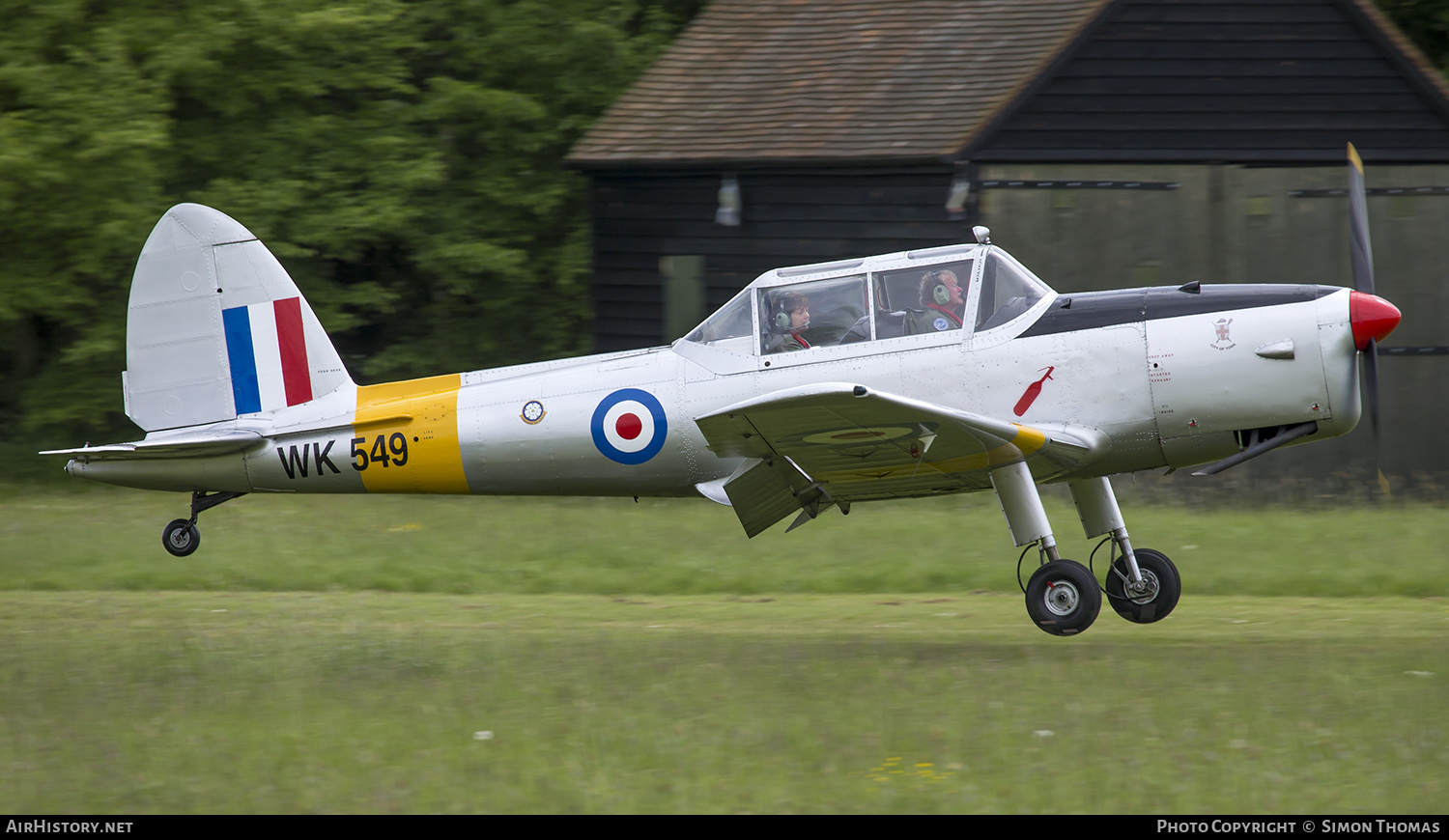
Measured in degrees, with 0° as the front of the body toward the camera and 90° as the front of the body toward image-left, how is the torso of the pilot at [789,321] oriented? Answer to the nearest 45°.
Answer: approximately 270°

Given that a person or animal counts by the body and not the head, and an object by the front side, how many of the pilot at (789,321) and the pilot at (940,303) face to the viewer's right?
2

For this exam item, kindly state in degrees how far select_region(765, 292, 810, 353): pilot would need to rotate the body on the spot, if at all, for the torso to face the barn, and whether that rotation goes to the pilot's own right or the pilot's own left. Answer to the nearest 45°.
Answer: approximately 45° to the pilot's own left

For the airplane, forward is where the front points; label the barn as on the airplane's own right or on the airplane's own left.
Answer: on the airplane's own left

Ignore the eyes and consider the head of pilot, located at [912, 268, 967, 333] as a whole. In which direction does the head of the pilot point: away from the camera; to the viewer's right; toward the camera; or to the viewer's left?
to the viewer's right

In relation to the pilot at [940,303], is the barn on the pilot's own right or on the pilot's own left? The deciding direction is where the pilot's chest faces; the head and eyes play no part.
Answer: on the pilot's own left

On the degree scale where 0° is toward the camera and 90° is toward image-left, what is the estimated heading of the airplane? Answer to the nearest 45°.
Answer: approximately 270°

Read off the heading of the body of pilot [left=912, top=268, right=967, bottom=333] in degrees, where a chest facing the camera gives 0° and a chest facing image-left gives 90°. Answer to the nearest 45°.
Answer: approximately 270°

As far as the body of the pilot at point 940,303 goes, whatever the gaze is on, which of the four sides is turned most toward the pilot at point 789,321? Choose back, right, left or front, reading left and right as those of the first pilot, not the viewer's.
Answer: back

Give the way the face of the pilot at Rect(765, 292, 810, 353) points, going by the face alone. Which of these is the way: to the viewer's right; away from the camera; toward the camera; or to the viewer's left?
to the viewer's right

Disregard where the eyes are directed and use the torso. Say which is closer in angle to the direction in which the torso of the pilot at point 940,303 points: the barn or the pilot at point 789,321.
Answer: the barn

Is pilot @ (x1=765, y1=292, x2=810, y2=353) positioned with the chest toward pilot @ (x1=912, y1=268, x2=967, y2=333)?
yes
